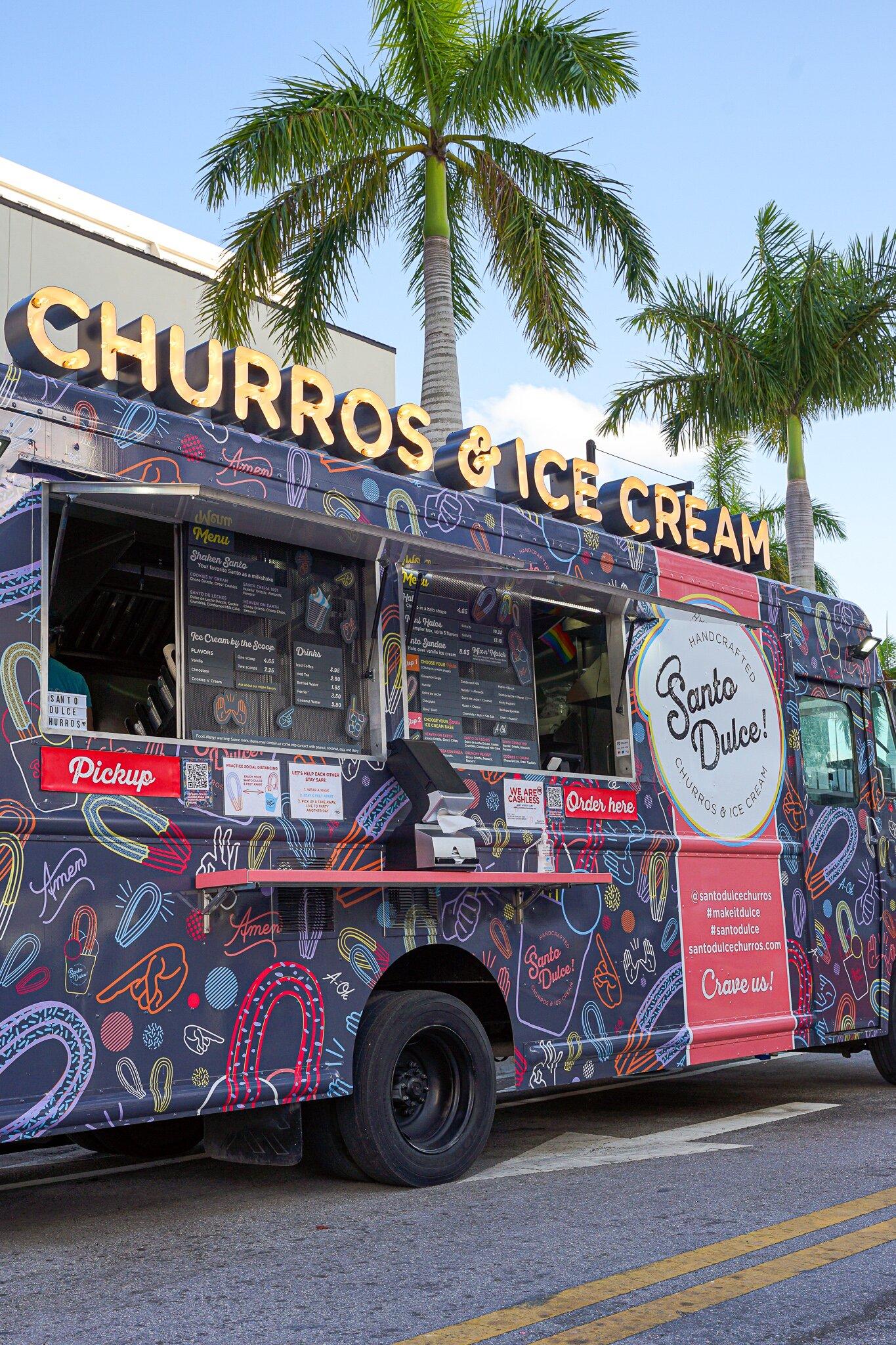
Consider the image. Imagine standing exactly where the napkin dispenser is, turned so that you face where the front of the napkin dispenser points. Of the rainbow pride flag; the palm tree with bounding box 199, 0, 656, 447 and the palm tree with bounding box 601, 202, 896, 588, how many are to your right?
0

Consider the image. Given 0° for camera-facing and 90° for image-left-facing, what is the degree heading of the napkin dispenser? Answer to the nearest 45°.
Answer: approximately 315°

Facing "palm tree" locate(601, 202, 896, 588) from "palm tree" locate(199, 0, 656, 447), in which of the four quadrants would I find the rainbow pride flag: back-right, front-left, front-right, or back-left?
back-right

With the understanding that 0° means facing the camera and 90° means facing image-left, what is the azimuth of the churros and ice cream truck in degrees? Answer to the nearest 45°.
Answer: approximately 225°

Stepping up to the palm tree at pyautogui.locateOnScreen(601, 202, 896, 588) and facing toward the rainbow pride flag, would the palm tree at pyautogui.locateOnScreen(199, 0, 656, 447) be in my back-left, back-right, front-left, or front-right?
front-right

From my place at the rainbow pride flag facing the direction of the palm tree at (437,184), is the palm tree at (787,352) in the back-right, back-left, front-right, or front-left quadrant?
front-right

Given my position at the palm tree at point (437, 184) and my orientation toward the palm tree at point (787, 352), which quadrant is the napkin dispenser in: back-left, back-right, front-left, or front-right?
back-right

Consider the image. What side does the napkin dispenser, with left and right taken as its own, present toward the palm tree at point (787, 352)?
left
